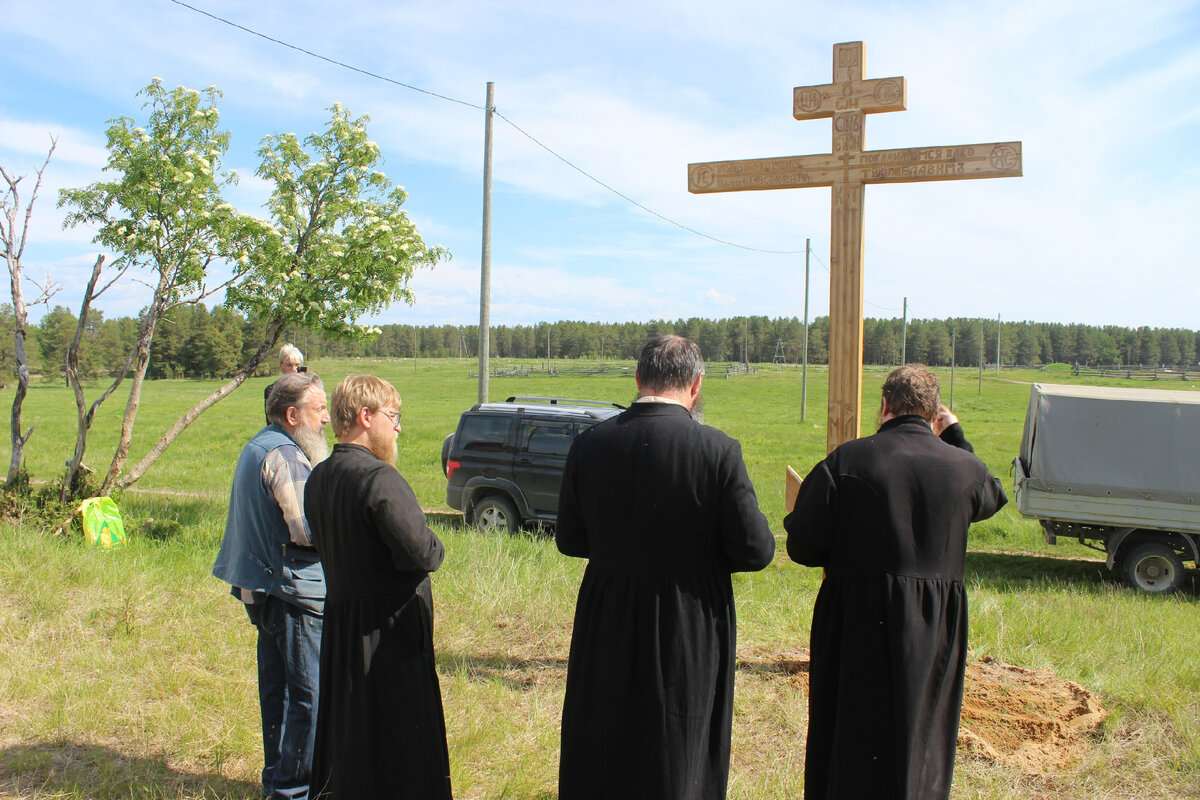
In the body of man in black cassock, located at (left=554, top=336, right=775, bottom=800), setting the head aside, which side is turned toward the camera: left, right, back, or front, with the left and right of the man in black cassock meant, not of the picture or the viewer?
back

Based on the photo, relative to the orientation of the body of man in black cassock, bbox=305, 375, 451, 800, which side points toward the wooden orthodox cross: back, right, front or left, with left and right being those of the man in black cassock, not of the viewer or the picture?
front

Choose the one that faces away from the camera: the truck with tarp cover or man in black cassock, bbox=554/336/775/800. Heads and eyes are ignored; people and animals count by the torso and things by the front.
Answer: the man in black cassock

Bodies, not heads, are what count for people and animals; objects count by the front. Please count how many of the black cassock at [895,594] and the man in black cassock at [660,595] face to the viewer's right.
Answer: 0

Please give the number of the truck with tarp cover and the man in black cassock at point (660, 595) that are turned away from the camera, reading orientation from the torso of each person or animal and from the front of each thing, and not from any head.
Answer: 1

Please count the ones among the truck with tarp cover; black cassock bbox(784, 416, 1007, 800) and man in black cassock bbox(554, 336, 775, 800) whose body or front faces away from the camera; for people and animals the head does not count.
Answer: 2

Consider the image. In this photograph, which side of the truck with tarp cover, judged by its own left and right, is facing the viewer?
right

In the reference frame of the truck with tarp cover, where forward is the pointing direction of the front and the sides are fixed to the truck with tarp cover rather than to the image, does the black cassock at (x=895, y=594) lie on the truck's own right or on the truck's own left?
on the truck's own right

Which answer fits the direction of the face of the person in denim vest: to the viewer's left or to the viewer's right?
to the viewer's right

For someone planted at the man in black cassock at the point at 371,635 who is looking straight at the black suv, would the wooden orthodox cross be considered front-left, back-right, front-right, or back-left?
front-right

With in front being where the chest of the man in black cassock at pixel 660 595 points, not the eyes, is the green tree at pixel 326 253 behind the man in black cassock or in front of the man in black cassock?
in front

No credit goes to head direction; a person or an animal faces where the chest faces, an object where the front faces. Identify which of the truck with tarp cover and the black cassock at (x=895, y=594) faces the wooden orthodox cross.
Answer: the black cassock

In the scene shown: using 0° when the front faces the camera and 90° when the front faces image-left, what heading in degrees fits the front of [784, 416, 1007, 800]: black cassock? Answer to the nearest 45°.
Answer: approximately 180°

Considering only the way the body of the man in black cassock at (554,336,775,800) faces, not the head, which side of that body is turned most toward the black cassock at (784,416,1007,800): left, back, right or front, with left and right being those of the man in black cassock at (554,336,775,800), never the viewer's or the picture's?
right

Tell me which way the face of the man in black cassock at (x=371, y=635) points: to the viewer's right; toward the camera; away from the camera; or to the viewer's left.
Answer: to the viewer's right
